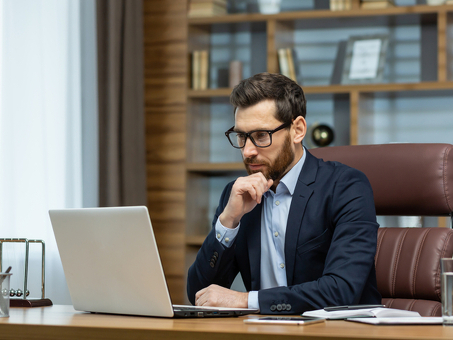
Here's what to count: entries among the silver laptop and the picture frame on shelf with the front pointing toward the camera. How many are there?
1

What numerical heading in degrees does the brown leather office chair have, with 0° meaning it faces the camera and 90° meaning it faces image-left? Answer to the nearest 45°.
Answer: approximately 45°

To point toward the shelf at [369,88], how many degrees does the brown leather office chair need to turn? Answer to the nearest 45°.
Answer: approximately 135° to its right

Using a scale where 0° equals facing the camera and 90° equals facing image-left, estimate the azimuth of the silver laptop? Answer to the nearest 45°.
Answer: approximately 225°

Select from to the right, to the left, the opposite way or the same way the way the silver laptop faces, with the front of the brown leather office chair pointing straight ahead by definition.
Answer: the opposite way

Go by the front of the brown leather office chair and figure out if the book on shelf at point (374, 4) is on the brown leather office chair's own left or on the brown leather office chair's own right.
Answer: on the brown leather office chair's own right

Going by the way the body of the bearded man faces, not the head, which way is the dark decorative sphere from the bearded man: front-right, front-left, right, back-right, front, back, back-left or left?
back-right

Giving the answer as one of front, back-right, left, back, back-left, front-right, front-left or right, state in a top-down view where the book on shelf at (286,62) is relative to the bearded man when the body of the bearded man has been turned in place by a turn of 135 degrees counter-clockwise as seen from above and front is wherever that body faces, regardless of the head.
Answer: left
